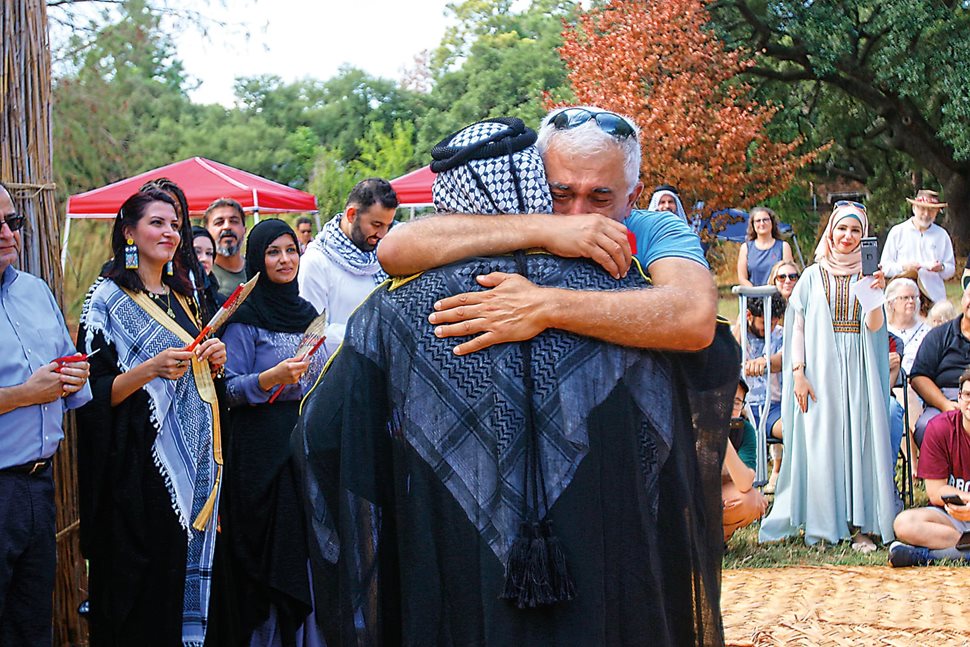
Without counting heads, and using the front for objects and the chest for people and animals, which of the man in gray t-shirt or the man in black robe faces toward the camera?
the man in gray t-shirt

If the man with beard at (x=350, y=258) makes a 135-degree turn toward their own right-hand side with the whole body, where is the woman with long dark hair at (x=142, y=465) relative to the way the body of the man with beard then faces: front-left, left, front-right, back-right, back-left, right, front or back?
front-left

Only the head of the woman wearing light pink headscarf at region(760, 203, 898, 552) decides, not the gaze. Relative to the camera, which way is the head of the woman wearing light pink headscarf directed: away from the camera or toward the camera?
toward the camera

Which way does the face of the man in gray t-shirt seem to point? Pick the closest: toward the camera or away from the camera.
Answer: toward the camera

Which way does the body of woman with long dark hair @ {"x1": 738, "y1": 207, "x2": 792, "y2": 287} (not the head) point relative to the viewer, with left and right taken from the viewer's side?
facing the viewer

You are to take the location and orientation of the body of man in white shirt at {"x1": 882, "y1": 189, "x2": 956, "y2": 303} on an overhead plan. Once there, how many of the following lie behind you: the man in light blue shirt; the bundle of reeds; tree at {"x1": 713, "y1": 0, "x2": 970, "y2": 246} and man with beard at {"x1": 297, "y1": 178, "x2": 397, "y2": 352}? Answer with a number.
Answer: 1

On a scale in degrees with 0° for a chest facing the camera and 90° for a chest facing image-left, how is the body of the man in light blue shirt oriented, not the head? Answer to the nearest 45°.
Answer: approximately 315°

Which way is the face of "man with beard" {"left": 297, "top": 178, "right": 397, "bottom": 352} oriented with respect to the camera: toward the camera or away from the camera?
toward the camera

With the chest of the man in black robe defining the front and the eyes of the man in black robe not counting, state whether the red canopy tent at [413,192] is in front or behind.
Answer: in front

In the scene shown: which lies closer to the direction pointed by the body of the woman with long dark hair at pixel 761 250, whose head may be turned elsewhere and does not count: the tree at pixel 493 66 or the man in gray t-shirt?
the man in gray t-shirt

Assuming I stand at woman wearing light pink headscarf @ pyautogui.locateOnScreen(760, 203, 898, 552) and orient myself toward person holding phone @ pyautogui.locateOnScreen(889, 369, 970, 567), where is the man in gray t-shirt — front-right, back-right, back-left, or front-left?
back-right

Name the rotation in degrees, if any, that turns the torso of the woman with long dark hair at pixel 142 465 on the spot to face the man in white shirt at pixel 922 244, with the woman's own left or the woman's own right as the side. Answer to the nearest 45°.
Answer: approximately 90° to the woman's own left

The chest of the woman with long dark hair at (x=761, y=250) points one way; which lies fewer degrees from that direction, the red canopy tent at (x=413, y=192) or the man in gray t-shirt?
the man in gray t-shirt

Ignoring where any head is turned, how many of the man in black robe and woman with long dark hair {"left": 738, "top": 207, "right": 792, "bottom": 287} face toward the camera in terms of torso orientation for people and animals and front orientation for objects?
1

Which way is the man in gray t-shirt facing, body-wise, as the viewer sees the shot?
toward the camera

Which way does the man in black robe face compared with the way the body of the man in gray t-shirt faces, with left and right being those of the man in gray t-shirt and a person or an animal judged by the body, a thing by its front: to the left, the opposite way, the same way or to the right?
the opposite way

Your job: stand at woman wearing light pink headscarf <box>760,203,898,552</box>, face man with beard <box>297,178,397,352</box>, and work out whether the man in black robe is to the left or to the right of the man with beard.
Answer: left

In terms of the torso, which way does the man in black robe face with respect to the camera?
away from the camera

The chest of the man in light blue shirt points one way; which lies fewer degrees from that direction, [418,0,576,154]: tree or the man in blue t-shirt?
the man in blue t-shirt

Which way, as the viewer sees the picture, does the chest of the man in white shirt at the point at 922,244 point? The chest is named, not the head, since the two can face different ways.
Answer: toward the camera
